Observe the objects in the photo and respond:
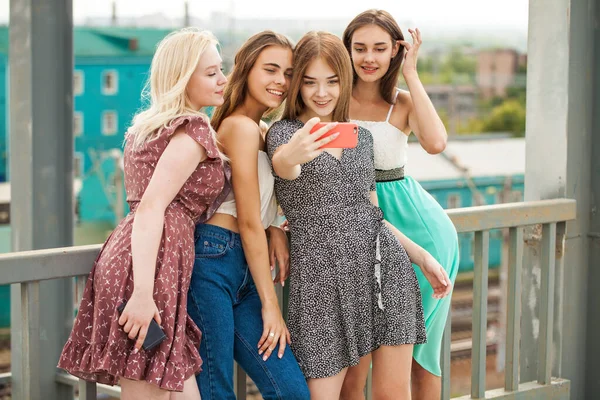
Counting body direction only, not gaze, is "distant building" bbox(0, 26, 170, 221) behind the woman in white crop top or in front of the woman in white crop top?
behind

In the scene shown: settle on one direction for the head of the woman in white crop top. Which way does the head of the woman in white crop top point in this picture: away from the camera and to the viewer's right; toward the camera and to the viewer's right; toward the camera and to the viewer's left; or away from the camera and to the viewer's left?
toward the camera and to the viewer's right

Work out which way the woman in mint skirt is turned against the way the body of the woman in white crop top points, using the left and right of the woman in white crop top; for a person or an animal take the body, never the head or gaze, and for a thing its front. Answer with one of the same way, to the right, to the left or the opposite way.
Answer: to the right

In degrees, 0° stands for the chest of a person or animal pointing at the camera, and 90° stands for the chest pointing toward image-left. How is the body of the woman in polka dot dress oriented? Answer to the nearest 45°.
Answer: approximately 0°

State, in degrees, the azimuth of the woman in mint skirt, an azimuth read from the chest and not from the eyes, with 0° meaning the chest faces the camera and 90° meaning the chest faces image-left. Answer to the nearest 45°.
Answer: approximately 45°

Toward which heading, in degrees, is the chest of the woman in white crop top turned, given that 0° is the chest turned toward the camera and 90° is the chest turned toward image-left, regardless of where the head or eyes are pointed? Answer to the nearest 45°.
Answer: approximately 315°
